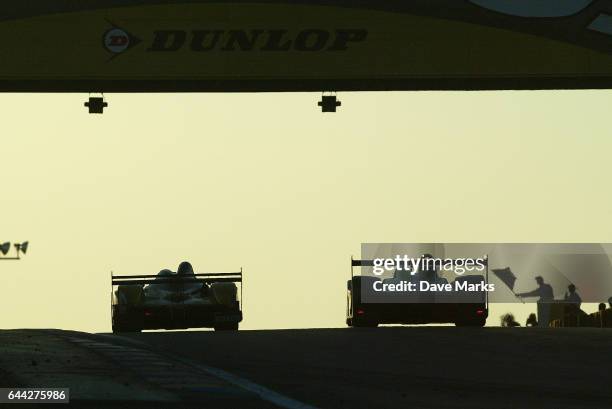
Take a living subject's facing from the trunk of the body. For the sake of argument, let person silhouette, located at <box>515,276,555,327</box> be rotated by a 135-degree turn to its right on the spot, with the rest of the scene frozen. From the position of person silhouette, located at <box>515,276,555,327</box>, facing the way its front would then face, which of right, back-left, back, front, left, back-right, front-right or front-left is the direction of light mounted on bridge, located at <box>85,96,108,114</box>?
back

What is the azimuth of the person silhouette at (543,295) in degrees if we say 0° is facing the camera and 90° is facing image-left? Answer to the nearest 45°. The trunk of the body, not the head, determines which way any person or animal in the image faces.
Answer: approximately 90°

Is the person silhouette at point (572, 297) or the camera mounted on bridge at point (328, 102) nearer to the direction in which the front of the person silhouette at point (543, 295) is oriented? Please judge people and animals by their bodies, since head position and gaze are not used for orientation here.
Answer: the camera mounted on bridge

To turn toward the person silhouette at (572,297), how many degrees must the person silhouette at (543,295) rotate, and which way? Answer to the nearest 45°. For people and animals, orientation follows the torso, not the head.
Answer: approximately 135° to its left

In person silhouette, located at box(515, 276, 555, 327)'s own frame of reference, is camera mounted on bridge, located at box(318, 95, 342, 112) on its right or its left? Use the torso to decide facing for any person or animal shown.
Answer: on its left
